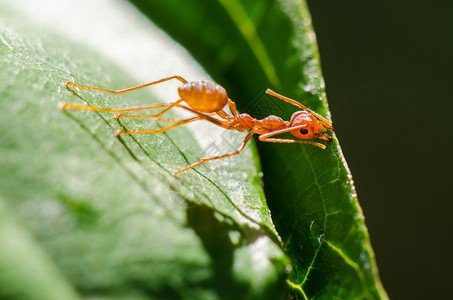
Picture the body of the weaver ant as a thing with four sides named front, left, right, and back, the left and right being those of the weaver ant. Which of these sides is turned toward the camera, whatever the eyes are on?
right
